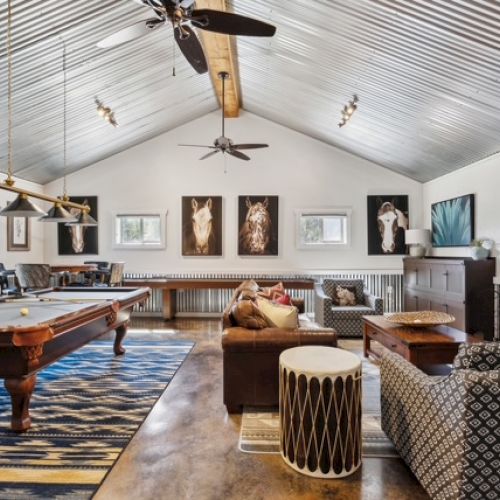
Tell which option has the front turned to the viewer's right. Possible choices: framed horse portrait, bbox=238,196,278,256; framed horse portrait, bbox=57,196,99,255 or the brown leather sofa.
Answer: the brown leather sofa

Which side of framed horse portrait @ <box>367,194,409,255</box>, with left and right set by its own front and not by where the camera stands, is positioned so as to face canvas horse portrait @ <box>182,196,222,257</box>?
right

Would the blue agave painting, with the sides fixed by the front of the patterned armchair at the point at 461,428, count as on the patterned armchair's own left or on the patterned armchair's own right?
on the patterned armchair's own right

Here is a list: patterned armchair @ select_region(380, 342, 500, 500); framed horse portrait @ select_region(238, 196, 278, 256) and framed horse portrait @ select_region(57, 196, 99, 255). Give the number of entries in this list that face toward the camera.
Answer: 2

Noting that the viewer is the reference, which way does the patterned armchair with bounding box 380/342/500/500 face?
facing away from the viewer and to the left of the viewer

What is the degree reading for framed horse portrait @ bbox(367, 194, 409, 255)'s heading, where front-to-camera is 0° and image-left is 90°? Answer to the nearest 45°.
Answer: approximately 0°

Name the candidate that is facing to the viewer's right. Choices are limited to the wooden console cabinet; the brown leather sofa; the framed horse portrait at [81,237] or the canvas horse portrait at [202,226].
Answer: the brown leather sofa

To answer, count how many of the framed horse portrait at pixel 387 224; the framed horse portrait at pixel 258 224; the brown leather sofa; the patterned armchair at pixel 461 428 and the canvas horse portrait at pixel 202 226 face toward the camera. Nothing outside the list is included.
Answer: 3
